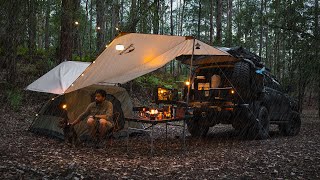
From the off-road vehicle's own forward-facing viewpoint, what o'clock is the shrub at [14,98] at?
The shrub is roughly at 8 o'clock from the off-road vehicle.

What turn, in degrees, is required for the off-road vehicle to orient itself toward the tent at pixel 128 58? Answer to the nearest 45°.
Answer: approximately 180°

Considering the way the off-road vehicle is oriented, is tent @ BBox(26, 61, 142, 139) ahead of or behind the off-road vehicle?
behind

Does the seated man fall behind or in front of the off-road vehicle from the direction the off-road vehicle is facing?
behind

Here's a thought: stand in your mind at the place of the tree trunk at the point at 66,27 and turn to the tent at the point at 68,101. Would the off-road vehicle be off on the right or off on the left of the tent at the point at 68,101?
left

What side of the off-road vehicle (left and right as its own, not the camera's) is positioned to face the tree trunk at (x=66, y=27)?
left

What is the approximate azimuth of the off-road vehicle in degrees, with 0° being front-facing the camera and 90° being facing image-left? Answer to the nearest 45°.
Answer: approximately 225°
